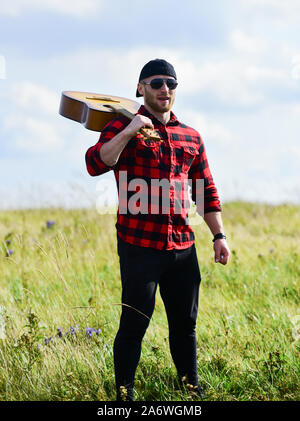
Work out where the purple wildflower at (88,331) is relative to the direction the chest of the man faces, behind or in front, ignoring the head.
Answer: behind

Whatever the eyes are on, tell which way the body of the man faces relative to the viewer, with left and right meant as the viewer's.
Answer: facing the viewer and to the right of the viewer
